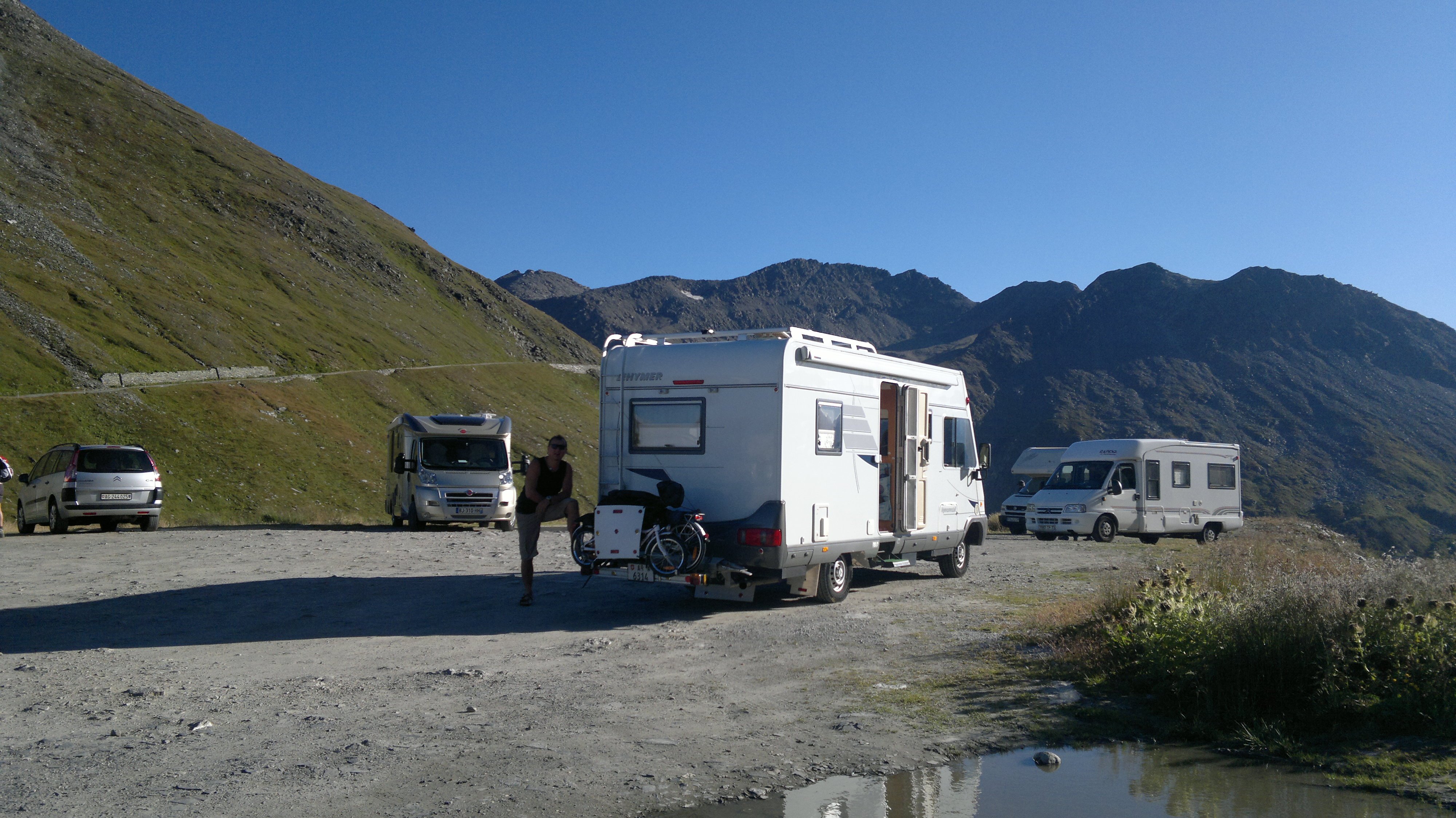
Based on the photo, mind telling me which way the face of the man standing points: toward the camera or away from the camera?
toward the camera

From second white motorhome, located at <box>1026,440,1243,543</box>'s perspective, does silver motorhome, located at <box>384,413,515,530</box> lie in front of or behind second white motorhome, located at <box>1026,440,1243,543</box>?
in front

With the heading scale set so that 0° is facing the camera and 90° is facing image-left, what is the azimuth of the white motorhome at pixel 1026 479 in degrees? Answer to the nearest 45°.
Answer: approximately 45°

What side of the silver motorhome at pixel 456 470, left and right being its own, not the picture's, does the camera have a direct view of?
front

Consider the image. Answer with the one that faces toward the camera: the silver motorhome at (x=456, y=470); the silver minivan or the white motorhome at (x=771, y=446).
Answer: the silver motorhome at (x=456, y=470)

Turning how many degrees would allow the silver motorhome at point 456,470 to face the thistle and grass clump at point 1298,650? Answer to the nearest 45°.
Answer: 0° — it already faces it

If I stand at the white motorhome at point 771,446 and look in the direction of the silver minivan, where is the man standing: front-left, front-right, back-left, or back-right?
front-left

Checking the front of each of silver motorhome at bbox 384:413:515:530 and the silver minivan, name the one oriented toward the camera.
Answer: the silver motorhome

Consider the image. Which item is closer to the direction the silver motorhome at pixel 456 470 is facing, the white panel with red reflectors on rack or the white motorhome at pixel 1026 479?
the white panel with red reflectors on rack

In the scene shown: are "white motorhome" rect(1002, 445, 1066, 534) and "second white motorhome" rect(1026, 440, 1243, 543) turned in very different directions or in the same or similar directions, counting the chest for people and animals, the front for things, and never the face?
same or similar directions

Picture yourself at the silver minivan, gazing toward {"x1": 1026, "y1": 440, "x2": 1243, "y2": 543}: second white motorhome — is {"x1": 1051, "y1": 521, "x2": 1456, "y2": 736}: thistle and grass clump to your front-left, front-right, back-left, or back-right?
front-right

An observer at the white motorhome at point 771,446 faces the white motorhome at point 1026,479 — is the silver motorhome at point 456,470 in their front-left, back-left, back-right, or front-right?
front-left

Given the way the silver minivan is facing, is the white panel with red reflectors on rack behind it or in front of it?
behind

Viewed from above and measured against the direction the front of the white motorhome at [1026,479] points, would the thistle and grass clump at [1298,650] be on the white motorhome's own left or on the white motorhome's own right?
on the white motorhome's own left

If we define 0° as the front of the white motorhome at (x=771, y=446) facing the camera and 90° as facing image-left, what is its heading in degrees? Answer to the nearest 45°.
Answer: approximately 225°

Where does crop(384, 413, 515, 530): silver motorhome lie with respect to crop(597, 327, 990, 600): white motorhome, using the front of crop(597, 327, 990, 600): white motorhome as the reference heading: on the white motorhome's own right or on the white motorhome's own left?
on the white motorhome's own left
